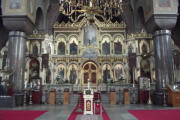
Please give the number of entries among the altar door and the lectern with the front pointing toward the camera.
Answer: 2

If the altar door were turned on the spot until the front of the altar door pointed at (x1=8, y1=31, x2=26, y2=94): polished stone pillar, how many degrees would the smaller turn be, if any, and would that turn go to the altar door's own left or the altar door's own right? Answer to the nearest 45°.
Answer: approximately 45° to the altar door's own right

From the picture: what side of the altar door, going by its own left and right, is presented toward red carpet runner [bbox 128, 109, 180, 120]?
front

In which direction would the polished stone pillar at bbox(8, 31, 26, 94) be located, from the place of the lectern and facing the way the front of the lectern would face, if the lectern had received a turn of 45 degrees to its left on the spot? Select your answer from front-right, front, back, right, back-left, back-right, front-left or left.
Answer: back

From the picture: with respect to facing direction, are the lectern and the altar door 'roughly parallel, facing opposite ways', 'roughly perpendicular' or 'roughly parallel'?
roughly parallel

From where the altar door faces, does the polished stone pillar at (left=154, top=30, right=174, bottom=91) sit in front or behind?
in front

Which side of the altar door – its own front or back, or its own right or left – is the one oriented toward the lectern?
front

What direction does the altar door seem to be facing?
toward the camera

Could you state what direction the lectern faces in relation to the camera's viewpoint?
facing the viewer

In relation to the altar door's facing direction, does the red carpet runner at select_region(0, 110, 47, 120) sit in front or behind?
in front

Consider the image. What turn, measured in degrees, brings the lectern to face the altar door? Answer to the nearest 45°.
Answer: approximately 180°

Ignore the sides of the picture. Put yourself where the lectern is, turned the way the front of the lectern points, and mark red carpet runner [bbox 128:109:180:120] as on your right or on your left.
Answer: on your left
